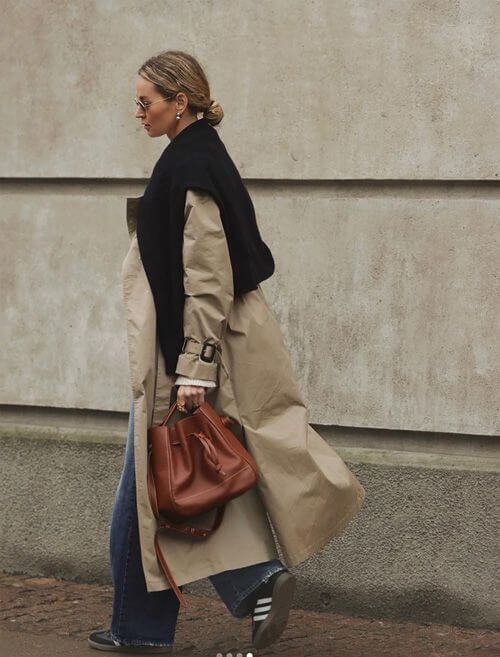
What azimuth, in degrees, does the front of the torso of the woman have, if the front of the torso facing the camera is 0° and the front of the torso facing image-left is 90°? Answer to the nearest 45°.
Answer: approximately 90°

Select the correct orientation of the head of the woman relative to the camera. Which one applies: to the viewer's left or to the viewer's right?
to the viewer's left
